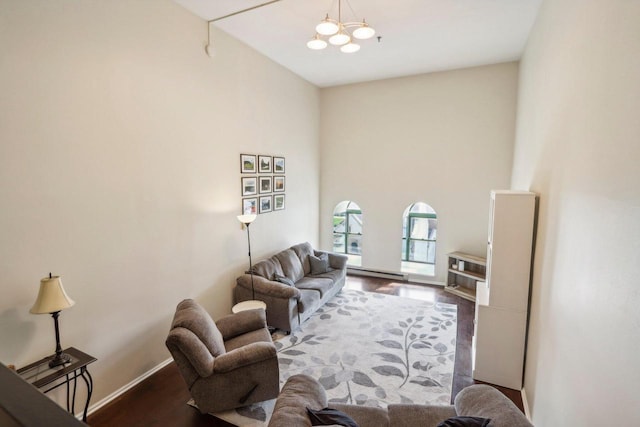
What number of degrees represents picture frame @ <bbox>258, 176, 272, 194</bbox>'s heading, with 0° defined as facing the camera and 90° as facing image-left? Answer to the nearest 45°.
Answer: approximately 315°

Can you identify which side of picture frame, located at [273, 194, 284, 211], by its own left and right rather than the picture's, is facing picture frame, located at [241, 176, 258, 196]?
right

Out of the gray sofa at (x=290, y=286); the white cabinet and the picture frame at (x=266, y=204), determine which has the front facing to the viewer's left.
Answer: the white cabinet

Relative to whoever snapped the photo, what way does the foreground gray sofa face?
facing away from the viewer

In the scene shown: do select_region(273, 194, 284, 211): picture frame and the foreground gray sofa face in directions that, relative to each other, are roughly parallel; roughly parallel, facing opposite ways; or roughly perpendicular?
roughly perpendicular

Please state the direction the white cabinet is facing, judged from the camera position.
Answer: facing to the left of the viewer

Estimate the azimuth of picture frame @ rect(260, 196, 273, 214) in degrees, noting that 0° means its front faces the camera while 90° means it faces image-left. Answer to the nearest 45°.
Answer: approximately 315°

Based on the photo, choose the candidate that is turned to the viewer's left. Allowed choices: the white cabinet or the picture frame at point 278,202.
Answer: the white cabinet

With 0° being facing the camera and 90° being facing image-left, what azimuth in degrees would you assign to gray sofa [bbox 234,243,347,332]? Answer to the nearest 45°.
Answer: approximately 315°

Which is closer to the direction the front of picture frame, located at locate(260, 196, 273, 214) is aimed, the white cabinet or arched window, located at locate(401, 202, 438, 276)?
the white cabinet

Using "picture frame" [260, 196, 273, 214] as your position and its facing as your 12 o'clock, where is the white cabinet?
The white cabinet is roughly at 12 o'clock from the picture frame.

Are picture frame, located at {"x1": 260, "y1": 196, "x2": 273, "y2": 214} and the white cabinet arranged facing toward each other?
yes

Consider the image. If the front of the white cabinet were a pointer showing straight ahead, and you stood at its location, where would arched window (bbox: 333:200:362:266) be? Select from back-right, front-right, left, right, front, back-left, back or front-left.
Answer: front-right
